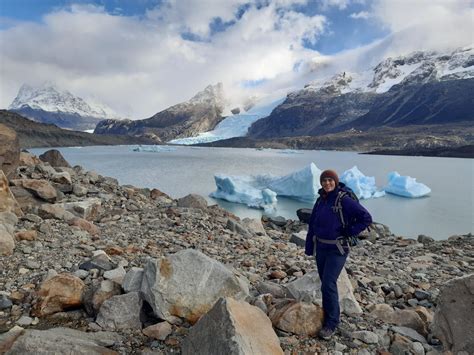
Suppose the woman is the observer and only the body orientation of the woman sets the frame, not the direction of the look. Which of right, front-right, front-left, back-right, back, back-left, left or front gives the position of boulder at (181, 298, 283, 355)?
front

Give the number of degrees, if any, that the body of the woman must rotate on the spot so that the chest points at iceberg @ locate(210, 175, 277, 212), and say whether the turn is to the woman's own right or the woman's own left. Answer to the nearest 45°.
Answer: approximately 135° to the woman's own right

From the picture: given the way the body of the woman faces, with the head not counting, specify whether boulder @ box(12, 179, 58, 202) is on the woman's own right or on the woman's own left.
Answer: on the woman's own right

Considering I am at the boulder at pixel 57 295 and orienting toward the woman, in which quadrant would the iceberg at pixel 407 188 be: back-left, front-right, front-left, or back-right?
front-left

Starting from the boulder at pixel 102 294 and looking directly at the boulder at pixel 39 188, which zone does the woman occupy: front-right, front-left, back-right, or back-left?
back-right

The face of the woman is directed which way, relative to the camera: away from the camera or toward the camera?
toward the camera

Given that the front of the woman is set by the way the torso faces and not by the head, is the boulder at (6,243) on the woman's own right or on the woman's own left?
on the woman's own right

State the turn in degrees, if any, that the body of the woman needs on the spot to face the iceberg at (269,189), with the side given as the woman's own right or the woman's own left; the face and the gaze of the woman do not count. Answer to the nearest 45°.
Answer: approximately 135° to the woman's own right

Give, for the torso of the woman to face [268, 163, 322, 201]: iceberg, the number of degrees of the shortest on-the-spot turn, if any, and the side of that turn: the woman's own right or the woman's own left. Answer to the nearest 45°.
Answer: approximately 135° to the woman's own right

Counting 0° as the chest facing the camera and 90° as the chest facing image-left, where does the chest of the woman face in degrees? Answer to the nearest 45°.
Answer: approximately 45°

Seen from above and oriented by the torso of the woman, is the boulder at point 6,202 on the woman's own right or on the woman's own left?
on the woman's own right

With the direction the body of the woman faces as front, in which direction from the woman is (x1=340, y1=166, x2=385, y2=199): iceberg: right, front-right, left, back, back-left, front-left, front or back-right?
back-right
